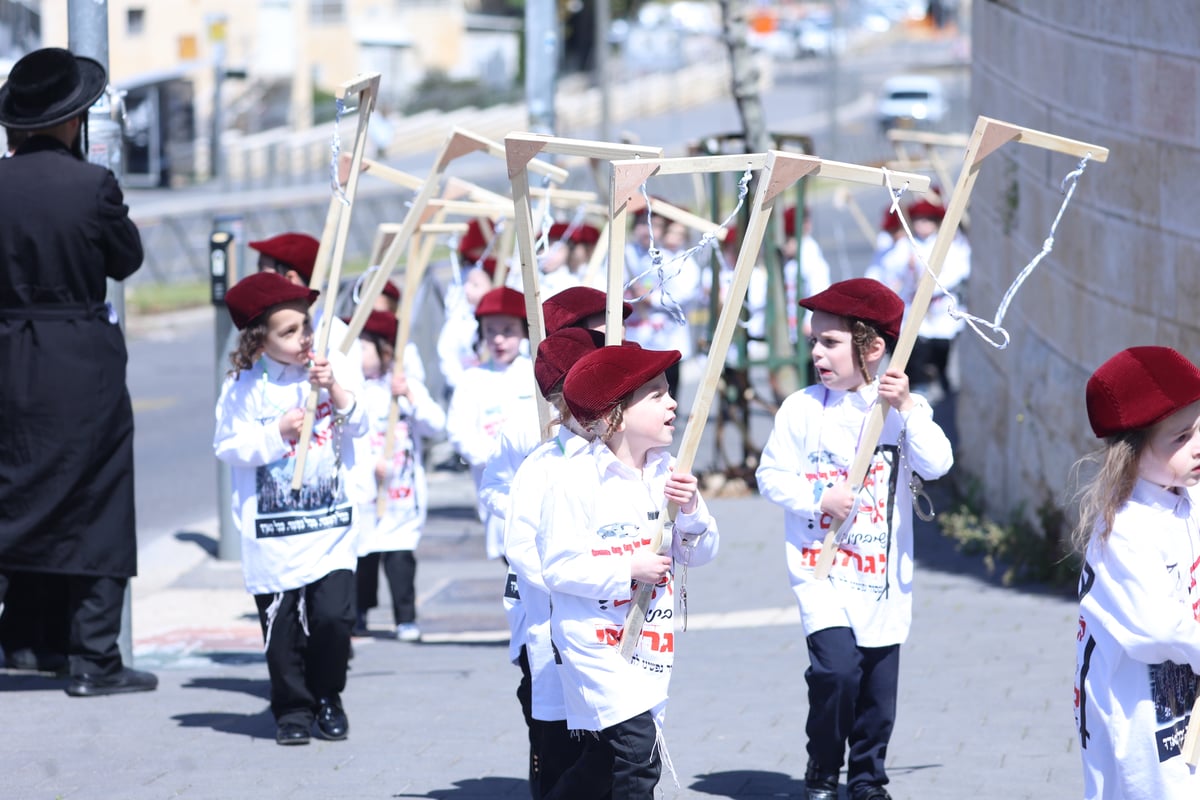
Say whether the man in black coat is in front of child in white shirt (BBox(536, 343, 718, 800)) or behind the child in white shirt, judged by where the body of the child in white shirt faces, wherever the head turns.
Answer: behind

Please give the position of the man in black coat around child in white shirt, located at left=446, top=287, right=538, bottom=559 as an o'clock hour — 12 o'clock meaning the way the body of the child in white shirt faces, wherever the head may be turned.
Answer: The man in black coat is roughly at 2 o'clock from the child in white shirt.

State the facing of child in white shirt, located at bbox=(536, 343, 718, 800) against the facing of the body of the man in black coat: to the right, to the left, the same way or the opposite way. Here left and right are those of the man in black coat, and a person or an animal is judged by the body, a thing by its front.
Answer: to the right

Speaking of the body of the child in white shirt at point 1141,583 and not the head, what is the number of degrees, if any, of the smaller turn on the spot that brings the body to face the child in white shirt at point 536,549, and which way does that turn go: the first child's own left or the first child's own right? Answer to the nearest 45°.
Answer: approximately 135° to the first child's own right

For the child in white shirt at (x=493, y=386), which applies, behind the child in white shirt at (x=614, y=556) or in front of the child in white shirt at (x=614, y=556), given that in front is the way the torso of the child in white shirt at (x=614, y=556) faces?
behind

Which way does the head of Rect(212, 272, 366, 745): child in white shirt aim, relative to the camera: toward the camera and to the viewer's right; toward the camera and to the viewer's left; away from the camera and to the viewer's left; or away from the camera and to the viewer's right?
toward the camera and to the viewer's right

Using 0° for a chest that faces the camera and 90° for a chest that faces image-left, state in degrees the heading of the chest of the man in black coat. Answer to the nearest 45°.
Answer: approximately 225°

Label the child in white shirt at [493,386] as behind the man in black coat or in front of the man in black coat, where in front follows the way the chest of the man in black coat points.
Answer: in front

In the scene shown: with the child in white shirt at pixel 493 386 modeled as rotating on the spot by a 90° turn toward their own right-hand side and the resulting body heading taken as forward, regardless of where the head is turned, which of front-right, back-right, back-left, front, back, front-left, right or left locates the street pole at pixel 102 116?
front

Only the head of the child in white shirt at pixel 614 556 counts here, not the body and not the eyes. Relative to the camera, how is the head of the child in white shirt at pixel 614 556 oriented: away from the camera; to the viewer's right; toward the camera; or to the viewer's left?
to the viewer's right

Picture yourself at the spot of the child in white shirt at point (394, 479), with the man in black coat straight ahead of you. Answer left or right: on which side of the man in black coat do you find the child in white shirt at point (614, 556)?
left

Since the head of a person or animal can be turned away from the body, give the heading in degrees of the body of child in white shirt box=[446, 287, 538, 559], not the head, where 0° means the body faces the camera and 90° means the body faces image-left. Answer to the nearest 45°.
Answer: approximately 0°

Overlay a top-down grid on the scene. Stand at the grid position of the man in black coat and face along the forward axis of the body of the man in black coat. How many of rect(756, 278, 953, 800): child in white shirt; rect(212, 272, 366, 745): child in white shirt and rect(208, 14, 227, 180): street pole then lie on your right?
2

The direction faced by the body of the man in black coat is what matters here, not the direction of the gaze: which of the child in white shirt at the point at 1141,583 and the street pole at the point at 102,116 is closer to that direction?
the street pole

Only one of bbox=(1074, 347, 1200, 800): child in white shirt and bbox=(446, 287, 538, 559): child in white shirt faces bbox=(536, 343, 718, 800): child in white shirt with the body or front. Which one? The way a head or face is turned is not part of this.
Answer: bbox=(446, 287, 538, 559): child in white shirt
